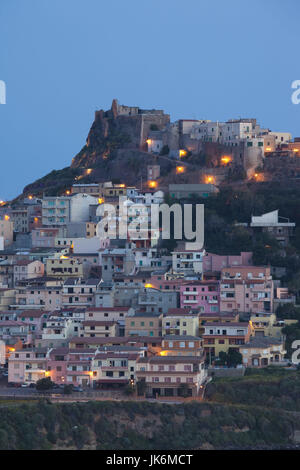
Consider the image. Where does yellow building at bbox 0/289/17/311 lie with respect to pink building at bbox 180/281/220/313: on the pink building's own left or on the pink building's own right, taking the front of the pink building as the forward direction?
on the pink building's own right

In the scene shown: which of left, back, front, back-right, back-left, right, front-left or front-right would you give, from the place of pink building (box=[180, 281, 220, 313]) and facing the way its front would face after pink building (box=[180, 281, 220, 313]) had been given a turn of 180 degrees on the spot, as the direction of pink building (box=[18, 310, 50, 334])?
left

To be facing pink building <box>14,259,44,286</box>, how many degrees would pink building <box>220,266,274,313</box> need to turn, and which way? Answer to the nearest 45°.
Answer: approximately 90° to its right

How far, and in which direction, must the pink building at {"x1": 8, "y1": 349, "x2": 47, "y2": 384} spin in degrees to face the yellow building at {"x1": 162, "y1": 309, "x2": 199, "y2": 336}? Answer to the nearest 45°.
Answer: approximately 90° to its left

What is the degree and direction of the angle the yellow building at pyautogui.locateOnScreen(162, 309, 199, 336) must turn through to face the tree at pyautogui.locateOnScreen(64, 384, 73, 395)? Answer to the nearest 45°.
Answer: approximately 45° to its right

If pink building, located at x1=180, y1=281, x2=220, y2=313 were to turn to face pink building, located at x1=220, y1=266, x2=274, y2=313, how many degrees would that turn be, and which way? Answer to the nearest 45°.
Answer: approximately 90° to its left

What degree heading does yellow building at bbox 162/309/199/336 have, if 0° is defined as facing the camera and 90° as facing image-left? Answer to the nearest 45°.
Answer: approximately 0°

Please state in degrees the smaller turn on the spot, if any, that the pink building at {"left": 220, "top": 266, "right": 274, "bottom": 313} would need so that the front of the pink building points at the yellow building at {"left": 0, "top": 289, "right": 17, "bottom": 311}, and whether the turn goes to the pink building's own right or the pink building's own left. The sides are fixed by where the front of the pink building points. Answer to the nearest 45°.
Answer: approximately 90° to the pink building's own right

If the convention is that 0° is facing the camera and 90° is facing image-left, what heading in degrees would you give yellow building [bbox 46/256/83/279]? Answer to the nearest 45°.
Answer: approximately 0°
